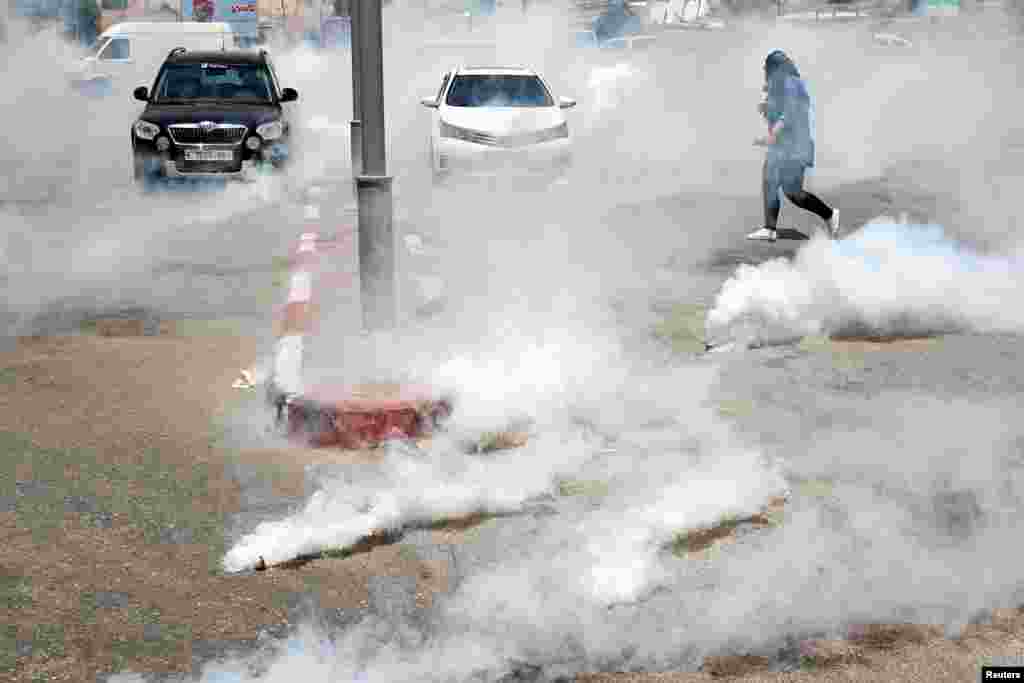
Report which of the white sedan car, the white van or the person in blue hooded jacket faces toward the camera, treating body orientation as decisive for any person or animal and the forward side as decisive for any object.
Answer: the white sedan car

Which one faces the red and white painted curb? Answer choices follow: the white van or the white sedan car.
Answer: the white sedan car

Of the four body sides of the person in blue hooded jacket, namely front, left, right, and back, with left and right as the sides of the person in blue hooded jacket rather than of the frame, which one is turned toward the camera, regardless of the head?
left

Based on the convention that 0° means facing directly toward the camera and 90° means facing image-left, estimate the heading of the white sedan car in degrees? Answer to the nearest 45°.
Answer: approximately 0°

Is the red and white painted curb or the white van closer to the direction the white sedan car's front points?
the red and white painted curb

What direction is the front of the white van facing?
to the viewer's left

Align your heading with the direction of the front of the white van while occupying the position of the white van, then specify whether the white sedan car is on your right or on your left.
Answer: on your left

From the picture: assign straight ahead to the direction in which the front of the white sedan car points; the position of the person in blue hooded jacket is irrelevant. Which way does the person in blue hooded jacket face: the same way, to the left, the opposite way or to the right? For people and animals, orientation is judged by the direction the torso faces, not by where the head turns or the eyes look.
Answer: to the right

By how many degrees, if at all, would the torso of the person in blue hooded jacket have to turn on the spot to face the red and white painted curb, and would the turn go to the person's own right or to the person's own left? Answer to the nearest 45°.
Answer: approximately 45° to the person's own left

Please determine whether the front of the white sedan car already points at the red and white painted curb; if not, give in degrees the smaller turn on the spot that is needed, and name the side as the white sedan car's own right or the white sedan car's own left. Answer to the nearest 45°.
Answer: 0° — it already faces it

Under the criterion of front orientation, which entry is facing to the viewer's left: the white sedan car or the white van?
the white van

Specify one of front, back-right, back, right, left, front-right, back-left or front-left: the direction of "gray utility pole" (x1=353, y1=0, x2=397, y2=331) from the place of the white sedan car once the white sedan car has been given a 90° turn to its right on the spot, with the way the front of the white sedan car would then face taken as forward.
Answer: left
